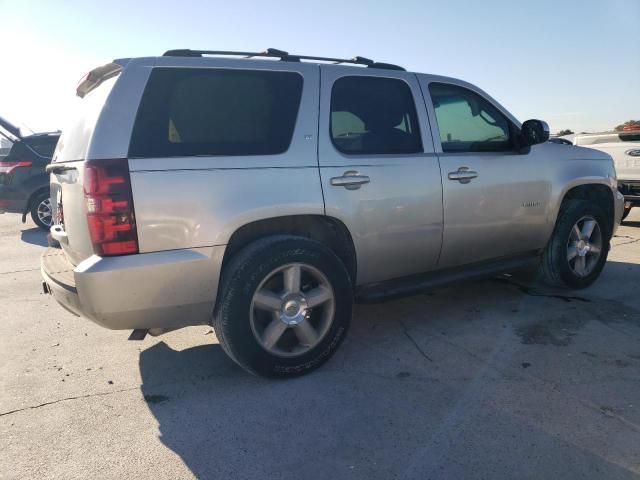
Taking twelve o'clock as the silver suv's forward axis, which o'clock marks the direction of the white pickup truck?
The white pickup truck is roughly at 12 o'clock from the silver suv.

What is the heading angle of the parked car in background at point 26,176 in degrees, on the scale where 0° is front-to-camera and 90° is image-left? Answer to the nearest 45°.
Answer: approximately 225°

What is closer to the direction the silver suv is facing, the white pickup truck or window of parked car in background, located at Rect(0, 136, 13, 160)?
the white pickup truck

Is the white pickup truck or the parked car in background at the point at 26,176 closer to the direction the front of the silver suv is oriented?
the white pickup truck

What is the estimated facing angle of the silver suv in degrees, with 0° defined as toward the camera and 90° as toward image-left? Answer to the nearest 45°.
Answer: approximately 225°

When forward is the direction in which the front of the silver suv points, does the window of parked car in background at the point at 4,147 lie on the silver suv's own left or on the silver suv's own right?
on the silver suv's own left

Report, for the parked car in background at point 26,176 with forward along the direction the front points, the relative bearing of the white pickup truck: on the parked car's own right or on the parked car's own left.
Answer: on the parked car's own right
